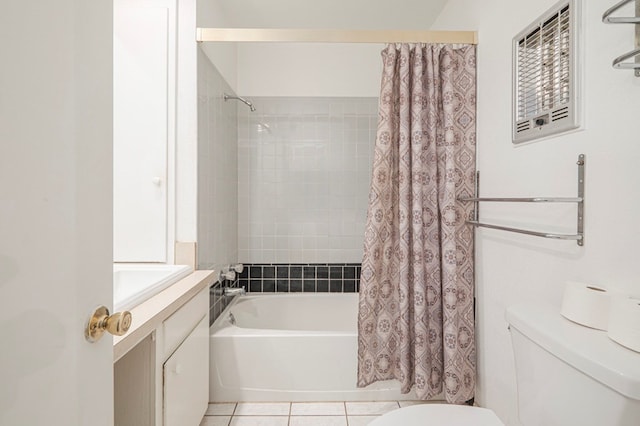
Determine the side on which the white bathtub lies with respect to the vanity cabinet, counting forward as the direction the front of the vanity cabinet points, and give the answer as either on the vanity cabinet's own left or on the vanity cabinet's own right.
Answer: on the vanity cabinet's own left

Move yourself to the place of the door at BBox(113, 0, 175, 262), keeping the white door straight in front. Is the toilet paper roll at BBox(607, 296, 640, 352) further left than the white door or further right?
left

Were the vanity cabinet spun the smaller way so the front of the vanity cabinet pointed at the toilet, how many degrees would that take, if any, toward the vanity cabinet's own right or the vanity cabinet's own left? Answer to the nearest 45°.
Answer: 0° — it already faces it

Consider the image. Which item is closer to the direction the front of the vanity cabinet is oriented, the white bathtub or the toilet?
the toilet

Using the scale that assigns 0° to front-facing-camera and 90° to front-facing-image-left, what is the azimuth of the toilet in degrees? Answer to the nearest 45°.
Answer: approximately 45°

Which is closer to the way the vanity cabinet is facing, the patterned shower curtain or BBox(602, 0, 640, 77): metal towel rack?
the metal towel rack
